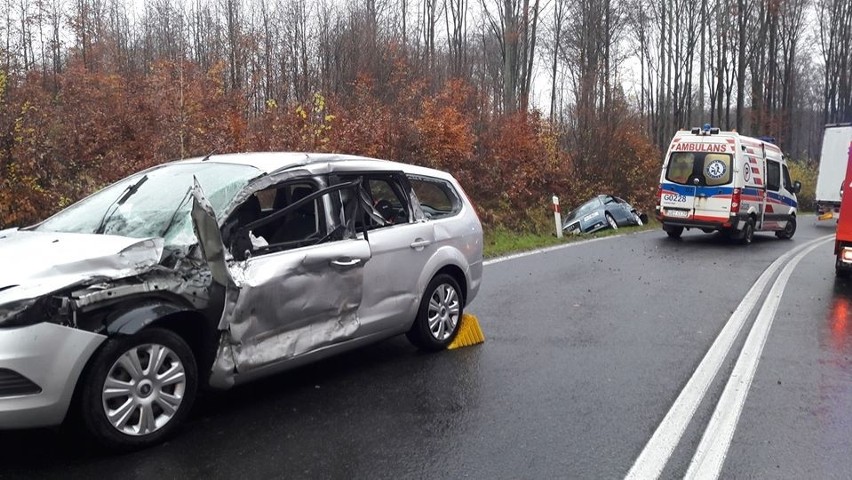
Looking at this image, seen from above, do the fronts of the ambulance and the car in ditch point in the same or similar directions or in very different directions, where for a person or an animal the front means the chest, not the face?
very different directions

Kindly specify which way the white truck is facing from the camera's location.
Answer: facing away from the viewer

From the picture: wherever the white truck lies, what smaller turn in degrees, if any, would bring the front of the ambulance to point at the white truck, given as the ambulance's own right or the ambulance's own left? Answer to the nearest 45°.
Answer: approximately 45° to the ambulance's own left

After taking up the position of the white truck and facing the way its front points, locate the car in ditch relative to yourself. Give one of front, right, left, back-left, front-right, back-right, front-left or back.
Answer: back-left

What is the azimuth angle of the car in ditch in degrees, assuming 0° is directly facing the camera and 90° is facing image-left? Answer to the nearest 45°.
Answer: approximately 45°

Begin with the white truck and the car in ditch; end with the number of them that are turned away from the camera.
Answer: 1
